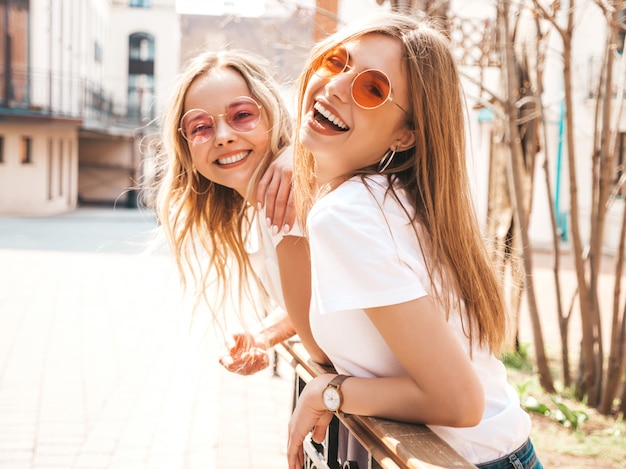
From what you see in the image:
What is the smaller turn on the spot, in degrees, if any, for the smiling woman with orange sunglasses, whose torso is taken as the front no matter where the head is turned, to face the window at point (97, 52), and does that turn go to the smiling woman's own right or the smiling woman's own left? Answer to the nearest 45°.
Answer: approximately 45° to the smiling woman's own right

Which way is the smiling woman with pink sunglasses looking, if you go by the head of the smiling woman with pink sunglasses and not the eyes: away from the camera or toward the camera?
toward the camera

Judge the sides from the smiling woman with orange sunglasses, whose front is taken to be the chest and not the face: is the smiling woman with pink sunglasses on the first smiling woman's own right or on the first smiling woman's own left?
on the first smiling woman's own right

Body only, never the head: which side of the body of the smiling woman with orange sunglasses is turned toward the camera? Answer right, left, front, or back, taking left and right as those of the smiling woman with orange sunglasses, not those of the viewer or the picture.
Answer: left

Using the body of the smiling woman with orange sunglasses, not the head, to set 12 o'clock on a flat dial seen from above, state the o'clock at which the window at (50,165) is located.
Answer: The window is roughly at 2 o'clock from the smiling woman with orange sunglasses.
